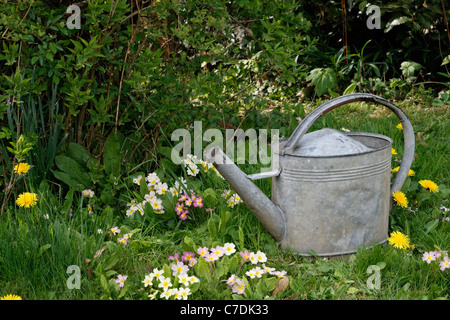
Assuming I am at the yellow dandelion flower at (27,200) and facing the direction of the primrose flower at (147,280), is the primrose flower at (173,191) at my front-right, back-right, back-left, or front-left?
front-left

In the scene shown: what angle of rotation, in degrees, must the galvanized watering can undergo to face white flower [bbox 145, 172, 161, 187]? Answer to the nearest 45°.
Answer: approximately 45° to its right

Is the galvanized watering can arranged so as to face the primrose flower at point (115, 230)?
yes

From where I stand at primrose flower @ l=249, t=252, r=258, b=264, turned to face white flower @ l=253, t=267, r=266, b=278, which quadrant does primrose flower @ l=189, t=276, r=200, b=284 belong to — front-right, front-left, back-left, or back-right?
front-right

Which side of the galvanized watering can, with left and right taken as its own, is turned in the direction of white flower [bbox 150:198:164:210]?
front

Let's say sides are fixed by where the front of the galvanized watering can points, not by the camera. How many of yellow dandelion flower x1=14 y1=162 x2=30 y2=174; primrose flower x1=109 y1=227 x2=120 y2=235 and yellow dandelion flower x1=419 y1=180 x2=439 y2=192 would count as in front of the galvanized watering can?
2

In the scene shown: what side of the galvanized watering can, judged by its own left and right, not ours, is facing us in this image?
left

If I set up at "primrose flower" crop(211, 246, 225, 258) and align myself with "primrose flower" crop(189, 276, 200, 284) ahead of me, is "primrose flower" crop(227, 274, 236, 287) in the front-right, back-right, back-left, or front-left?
front-left
